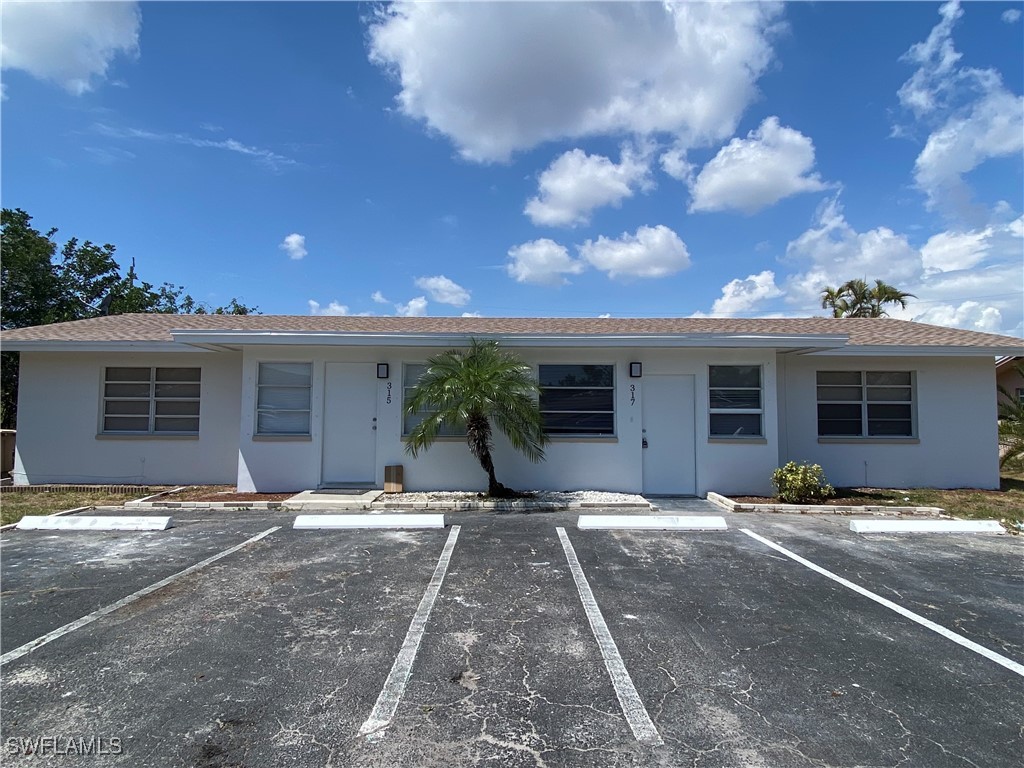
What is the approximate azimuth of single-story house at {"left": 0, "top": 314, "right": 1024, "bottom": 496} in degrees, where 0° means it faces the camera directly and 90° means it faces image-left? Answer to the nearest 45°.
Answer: approximately 0°

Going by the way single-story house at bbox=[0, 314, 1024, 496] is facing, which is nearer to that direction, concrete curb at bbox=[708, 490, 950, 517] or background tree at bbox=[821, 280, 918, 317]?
the concrete curb

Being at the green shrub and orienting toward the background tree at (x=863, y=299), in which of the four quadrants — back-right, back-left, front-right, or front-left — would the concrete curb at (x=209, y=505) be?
back-left

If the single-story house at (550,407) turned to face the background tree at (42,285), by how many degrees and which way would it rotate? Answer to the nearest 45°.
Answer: approximately 135° to its right

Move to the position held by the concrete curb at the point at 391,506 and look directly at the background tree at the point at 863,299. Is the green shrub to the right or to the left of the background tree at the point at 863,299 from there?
right

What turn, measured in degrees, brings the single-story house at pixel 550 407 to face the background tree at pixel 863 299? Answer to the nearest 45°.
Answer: approximately 135° to its left

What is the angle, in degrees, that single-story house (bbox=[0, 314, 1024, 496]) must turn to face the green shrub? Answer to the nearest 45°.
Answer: approximately 90° to its left

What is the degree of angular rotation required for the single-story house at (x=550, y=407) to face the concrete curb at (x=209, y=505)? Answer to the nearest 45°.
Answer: approximately 90° to its right

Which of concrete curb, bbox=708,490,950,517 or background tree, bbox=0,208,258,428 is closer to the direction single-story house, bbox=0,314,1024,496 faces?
the concrete curb
